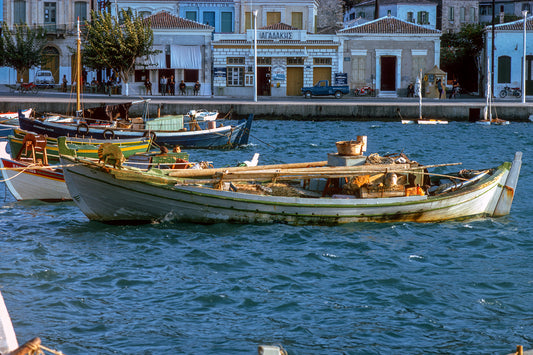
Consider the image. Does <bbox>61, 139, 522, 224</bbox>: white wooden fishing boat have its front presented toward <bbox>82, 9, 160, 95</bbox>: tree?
no

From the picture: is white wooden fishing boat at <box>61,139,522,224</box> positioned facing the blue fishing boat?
no
